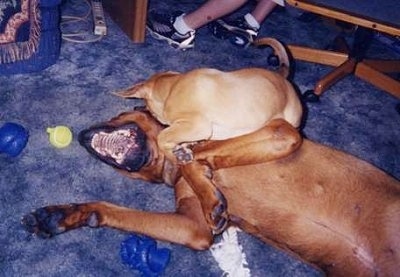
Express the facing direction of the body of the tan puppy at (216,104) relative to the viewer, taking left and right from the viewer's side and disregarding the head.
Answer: facing to the left of the viewer

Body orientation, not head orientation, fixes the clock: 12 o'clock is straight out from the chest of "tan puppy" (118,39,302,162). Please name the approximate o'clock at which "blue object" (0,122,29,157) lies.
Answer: The blue object is roughly at 12 o'clock from the tan puppy.

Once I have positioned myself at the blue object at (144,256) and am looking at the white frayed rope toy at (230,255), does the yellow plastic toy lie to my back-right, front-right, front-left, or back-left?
back-left

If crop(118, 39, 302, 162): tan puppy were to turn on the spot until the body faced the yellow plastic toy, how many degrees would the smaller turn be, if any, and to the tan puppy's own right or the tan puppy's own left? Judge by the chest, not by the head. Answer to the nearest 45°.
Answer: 0° — it already faces it
